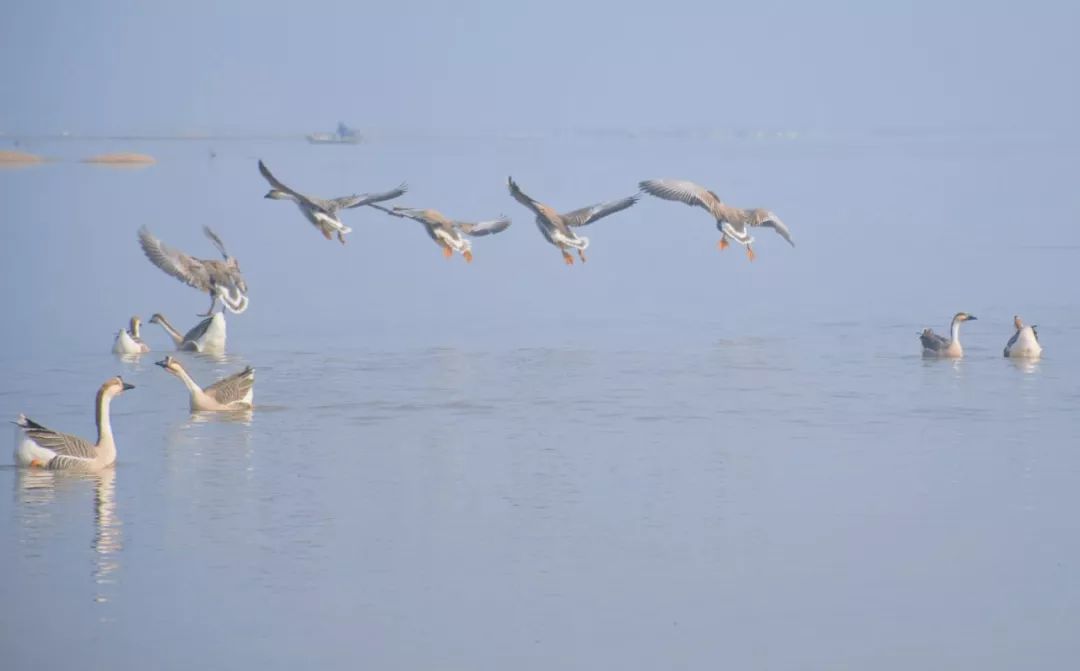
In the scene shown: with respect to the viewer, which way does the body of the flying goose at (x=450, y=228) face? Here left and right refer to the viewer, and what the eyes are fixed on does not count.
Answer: facing away from the viewer and to the left of the viewer

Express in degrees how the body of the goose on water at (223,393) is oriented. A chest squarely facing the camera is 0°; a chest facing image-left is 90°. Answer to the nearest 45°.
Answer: approximately 90°

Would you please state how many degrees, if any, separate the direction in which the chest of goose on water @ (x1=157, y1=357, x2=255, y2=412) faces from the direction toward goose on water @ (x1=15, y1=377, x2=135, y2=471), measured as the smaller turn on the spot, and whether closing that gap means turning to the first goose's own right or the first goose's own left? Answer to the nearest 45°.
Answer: approximately 45° to the first goose's own left

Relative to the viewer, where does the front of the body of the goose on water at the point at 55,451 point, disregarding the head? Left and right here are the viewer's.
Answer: facing to the right of the viewer

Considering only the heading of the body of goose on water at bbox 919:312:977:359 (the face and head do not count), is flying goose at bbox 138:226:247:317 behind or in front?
behind

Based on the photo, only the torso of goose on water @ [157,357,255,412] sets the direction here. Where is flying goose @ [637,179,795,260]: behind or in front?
behind

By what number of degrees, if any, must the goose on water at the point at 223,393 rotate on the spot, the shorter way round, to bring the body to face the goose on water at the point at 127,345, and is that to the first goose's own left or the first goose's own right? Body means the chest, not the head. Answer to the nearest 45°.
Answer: approximately 90° to the first goose's own right

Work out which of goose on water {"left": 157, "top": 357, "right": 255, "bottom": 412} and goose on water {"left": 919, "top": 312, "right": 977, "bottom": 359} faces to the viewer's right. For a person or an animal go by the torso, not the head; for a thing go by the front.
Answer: goose on water {"left": 919, "top": 312, "right": 977, "bottom": 359}

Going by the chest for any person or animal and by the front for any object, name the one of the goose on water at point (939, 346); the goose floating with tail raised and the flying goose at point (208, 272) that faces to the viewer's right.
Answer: the goose on water

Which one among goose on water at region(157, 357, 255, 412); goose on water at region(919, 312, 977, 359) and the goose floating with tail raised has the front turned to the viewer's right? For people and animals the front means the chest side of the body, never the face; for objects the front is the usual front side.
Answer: goose on water at region(919, 312, 977, 359)

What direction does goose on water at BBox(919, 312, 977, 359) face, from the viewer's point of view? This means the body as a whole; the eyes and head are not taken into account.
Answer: to the viewer's right
